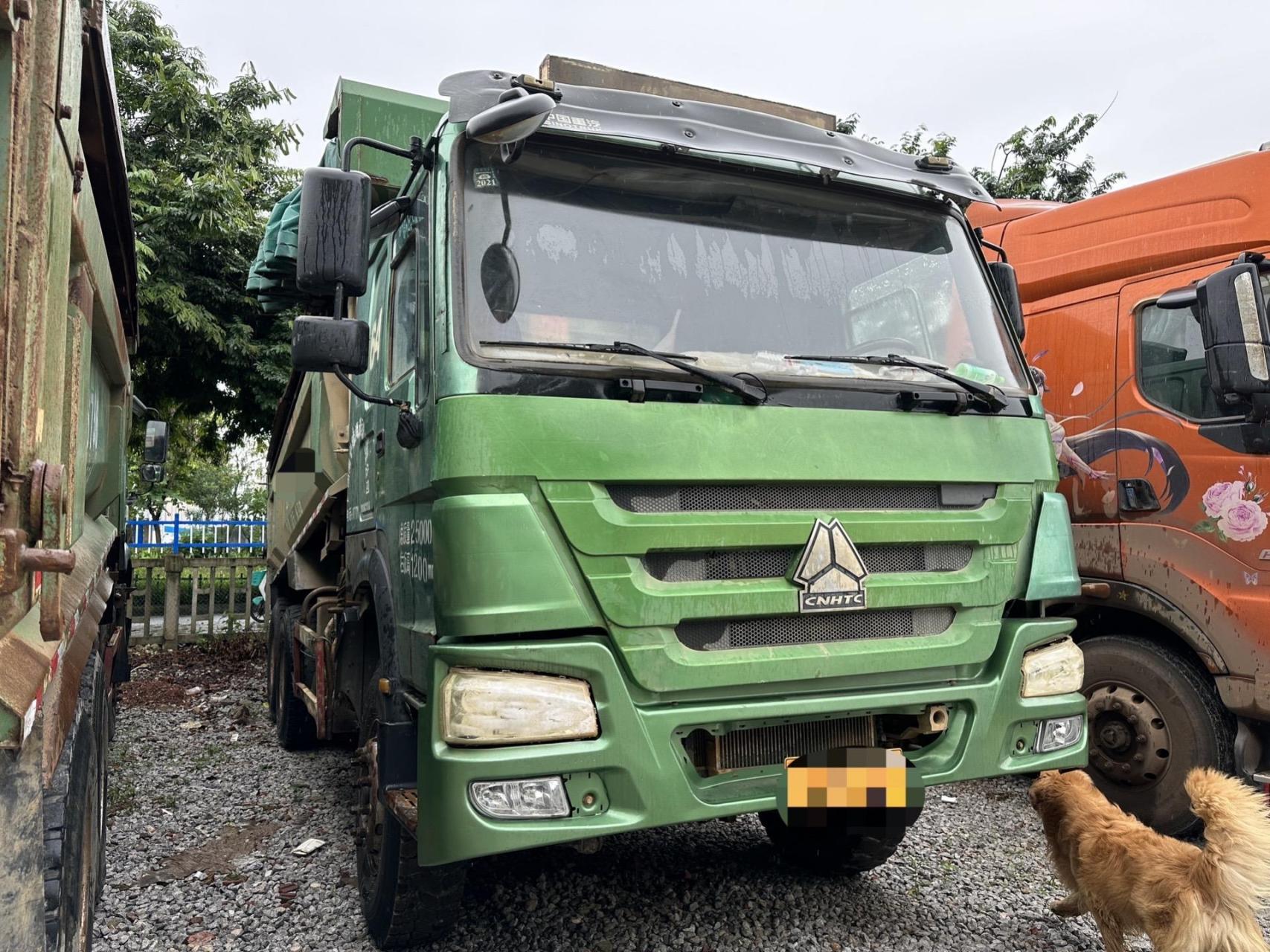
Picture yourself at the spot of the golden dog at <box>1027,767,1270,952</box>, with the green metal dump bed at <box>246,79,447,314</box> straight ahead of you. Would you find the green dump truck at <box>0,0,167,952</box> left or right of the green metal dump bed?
left

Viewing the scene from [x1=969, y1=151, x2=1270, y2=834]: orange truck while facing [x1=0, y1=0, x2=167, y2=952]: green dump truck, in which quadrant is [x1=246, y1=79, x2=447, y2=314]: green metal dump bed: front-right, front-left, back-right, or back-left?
front-right

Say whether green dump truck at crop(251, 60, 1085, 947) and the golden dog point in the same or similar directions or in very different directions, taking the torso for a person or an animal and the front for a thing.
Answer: very different directions

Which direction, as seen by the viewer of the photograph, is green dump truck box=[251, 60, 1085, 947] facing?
facing the viewer and to the right of the viewer

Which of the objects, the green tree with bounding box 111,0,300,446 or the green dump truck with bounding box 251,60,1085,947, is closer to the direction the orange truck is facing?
the green dump truck

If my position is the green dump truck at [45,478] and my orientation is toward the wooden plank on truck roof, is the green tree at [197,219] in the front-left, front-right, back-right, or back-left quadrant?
front-left

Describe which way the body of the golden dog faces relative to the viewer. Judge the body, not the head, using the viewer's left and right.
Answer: facing away from the viewer and to the left of the viewer

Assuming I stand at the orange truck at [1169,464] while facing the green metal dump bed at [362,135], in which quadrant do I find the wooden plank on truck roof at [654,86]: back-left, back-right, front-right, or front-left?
front-left

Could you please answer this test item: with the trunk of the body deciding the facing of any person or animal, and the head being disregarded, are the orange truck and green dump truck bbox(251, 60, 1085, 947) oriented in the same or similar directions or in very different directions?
same or similar directions
